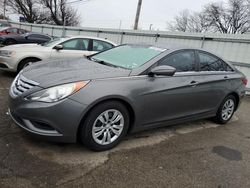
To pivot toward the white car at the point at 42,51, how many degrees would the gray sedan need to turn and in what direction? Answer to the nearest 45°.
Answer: approximately 90° to its right

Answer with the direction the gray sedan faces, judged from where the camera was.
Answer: facing the viewer and to the left of the viewer

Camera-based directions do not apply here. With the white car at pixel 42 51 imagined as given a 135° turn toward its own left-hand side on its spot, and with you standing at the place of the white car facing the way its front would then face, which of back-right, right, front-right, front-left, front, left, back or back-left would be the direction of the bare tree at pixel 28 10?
left

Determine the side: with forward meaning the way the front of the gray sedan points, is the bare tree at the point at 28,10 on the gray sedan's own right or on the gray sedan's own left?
on the gray sedan's own right

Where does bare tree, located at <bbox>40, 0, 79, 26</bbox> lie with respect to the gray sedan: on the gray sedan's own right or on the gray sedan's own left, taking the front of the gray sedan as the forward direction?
on the gray sedan's own right

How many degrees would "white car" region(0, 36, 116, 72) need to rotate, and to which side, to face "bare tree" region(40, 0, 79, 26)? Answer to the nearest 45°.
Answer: approximately 135° to its right

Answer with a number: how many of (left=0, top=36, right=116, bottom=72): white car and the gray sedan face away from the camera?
0

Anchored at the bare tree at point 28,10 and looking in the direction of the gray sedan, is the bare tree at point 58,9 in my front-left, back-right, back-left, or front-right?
front-left

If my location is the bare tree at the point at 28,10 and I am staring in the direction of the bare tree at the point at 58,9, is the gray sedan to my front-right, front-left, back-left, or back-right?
front-right
